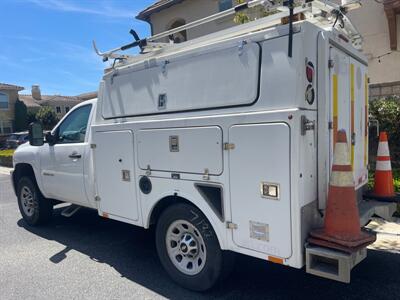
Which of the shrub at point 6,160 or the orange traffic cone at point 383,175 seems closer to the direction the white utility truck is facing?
the shrub

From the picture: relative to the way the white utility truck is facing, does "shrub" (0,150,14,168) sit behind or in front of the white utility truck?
in front

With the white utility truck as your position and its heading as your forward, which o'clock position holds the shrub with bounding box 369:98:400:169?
The shrub is roughly at 3 o'clock from the white utility truck.

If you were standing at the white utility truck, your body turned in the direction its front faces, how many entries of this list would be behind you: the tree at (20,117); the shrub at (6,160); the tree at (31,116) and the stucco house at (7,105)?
0

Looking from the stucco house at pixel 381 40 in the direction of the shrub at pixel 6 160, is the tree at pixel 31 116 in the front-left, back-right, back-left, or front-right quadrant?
front-right

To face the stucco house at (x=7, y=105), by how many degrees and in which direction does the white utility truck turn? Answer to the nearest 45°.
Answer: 0° — it already faces it

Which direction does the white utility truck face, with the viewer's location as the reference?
facing away from the viewer and to the left of the viewer

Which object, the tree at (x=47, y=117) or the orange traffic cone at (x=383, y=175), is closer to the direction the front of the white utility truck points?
the tree

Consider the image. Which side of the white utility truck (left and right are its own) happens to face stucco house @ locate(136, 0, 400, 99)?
right

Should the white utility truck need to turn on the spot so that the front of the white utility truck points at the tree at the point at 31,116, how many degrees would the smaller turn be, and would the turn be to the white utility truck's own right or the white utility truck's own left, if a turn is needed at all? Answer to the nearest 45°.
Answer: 0° — it already faces it

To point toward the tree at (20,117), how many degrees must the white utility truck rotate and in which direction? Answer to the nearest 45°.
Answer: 0° — it already faces it
